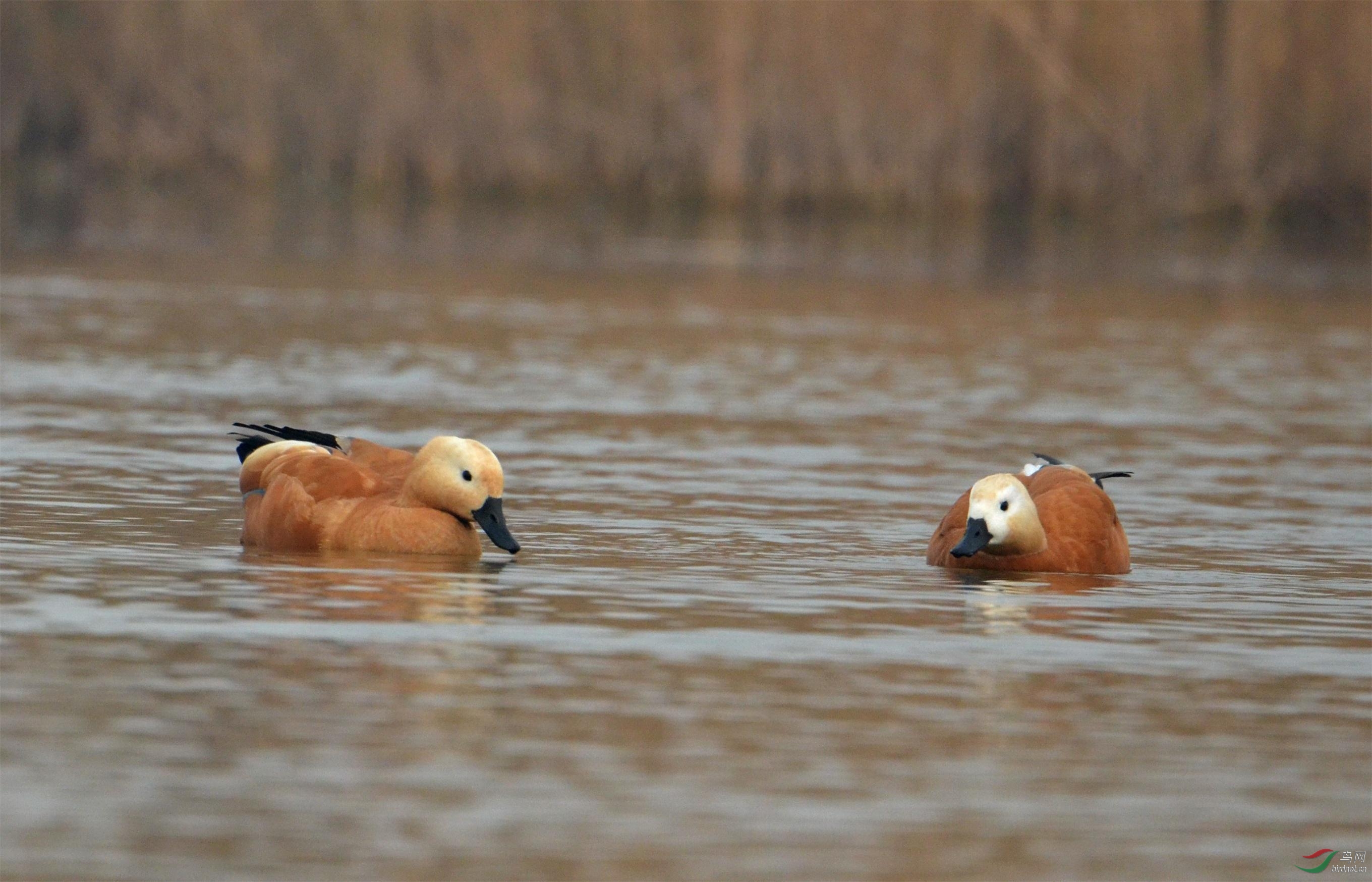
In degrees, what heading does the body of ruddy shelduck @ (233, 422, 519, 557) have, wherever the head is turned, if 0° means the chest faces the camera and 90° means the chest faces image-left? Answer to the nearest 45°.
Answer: approximately 315°

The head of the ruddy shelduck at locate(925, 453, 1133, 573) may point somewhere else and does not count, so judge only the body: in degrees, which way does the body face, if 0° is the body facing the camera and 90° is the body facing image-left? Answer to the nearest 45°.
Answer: approximately 45°

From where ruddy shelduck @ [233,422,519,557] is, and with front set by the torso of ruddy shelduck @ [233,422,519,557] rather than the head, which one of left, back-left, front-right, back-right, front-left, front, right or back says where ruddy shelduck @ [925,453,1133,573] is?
front-left
